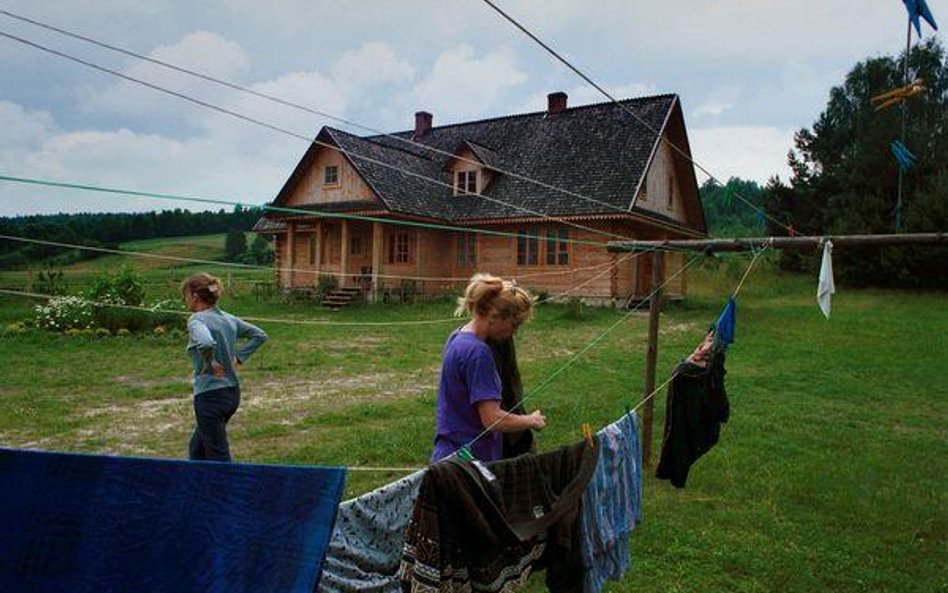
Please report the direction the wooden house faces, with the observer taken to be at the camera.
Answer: facing the viewer and to the left of the viewer

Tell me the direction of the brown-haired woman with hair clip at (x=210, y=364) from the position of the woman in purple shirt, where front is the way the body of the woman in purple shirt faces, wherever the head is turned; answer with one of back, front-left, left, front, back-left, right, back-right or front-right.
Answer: back-left

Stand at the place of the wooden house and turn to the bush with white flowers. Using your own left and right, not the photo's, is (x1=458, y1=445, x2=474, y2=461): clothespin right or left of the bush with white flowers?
left

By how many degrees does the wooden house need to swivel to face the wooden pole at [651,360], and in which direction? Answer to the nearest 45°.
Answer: approximately 45° to its left

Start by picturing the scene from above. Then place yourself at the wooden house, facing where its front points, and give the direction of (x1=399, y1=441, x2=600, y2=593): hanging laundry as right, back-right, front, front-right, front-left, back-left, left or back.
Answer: front-left

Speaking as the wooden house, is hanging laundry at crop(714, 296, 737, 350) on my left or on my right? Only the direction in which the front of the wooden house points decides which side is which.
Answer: on my left

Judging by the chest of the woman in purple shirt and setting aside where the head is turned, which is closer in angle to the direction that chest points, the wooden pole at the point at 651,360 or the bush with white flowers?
the wooden pole

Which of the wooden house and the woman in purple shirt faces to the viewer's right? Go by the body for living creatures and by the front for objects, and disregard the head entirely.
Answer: the woman in purple shirt

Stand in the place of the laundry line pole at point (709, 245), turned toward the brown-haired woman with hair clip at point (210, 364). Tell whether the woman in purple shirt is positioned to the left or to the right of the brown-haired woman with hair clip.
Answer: left

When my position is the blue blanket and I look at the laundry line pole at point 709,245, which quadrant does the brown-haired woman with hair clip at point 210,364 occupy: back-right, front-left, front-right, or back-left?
front-left

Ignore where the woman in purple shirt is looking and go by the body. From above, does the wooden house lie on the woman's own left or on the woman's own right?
on the woman's own left

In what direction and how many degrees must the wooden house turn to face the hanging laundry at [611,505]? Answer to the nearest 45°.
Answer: approximately 45° to its left

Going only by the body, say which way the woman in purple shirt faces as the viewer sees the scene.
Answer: to the viewer's right

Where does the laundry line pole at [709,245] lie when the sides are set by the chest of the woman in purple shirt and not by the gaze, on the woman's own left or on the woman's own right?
on the woman's own left

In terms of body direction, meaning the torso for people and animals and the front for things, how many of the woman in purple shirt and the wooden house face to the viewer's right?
1

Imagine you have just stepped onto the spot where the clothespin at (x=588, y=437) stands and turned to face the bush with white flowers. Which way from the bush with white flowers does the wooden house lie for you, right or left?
right

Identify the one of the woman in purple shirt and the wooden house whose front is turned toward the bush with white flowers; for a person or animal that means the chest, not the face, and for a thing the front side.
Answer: the wooden house

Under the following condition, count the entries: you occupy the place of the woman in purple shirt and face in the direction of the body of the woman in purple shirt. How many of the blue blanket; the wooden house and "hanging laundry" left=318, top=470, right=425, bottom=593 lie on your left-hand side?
1
